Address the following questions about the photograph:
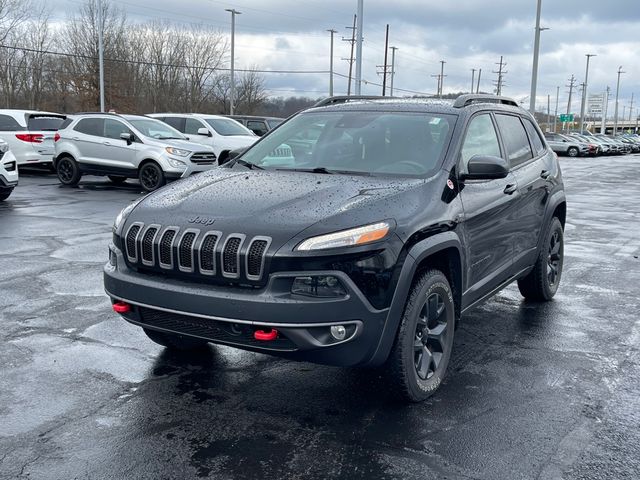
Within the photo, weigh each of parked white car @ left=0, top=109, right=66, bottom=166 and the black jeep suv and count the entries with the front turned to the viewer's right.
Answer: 0

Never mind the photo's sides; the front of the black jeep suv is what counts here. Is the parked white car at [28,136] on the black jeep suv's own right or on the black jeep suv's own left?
on the black jeep suv's own right

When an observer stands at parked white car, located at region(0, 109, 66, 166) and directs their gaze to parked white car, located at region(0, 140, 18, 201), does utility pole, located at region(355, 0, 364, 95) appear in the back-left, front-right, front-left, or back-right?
back-left

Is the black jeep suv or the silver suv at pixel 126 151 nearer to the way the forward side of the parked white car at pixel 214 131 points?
the black jeep suv

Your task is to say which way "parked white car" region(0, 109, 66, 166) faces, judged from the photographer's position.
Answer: facing away from the viewer and to the left of the viewer

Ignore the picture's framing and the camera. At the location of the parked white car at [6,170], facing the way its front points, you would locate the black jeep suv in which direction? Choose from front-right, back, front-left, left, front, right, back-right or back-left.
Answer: front-right

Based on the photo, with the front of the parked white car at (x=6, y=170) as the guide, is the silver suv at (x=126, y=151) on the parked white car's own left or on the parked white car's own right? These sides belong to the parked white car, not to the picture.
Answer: on the parked white car's own left

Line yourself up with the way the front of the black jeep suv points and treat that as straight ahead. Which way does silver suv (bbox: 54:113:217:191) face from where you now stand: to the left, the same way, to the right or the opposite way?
to the left

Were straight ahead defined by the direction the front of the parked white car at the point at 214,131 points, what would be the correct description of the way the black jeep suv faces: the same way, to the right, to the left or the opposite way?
to the right

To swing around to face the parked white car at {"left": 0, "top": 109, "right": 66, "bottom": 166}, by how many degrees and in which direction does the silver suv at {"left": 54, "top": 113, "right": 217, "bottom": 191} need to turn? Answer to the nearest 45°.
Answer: approximately 180°

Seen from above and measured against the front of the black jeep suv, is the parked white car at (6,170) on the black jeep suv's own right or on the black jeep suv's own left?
on the black jeep suv's own right

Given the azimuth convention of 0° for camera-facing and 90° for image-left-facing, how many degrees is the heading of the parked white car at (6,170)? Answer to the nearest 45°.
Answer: approximately 315°

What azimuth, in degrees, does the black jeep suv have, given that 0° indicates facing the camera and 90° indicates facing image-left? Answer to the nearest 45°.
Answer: approximately 45°

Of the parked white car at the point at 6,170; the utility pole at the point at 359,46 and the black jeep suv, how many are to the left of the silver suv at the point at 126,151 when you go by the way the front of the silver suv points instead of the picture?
1

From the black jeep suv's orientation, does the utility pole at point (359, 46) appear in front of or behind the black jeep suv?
behind

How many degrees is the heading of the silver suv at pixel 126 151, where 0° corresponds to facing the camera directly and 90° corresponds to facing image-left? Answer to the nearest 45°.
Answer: approximately 315°

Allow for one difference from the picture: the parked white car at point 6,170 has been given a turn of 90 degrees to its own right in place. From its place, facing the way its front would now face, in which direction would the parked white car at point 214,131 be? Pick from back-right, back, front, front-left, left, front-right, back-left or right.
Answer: back
